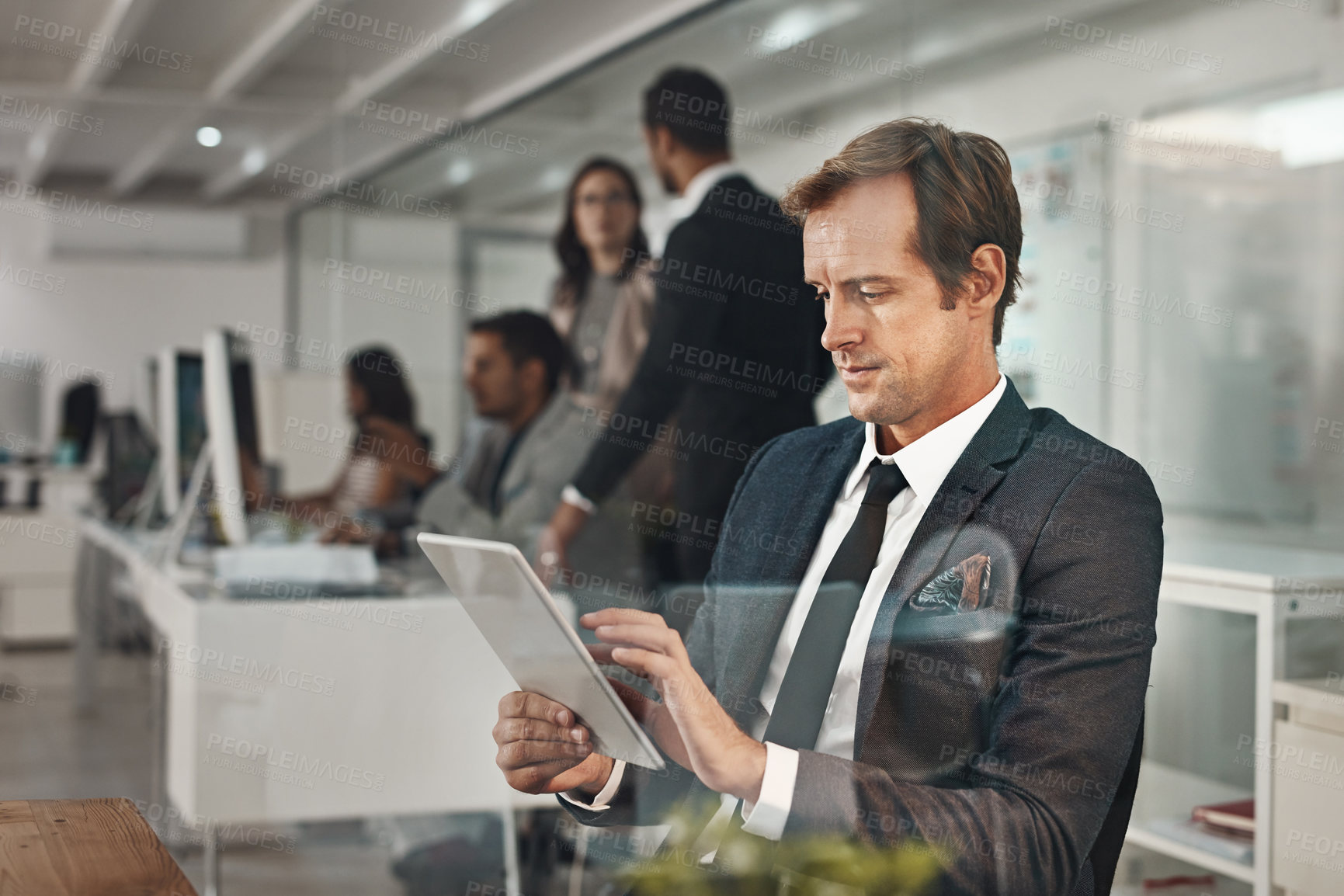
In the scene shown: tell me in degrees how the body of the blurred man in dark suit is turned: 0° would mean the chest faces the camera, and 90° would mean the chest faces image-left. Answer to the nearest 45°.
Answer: approximately 135°

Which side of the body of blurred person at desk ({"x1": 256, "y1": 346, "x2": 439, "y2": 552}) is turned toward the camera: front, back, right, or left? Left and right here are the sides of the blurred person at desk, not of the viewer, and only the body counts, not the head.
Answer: left

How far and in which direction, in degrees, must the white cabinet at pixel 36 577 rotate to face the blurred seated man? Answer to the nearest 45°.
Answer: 0° — it already faces them

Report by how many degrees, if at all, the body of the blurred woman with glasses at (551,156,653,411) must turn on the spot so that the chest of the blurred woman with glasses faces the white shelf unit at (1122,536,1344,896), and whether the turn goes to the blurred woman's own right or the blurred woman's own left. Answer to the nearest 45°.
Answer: approximately 45° to the blurred woman's own left

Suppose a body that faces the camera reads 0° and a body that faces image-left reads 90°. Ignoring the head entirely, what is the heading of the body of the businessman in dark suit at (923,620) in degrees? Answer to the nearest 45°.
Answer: approximately 45°

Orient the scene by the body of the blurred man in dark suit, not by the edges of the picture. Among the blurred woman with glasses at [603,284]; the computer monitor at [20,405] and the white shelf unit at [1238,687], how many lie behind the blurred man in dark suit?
1

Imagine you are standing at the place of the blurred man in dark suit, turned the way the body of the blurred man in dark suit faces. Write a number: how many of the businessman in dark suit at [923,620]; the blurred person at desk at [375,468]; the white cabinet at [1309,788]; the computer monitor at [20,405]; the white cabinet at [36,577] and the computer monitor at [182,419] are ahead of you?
4

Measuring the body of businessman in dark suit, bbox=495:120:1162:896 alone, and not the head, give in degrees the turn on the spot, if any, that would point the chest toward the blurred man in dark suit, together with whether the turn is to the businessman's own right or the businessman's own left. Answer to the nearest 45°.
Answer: approximately 135° to the businessman's own right

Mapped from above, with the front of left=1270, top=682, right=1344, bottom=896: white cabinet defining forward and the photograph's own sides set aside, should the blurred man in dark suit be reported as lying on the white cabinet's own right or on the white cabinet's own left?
on the white cabinet's own right

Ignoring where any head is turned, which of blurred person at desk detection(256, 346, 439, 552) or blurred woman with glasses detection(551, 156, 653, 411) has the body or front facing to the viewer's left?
the blurred person at desk
